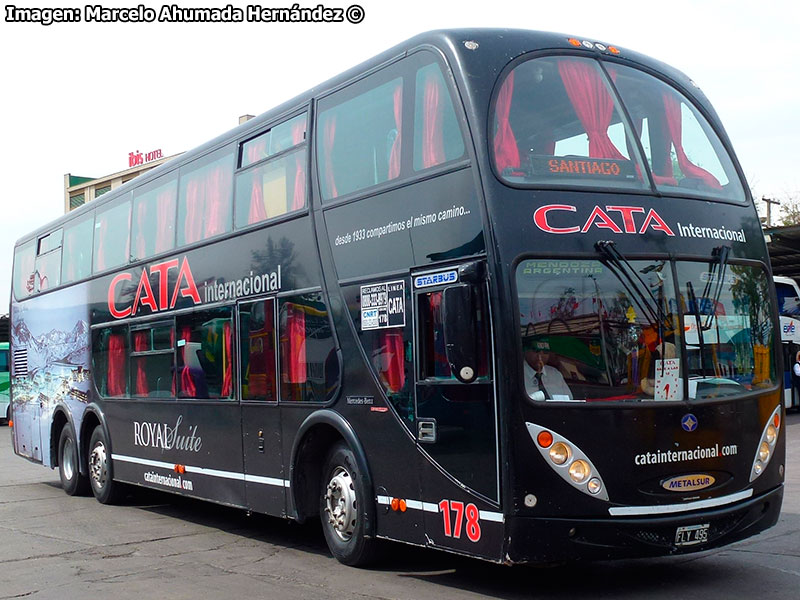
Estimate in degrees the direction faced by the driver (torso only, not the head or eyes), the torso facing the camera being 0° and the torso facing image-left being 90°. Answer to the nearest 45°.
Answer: approximately 315°

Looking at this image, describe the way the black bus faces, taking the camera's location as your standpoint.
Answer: facing the viewer and to the right of the viewer

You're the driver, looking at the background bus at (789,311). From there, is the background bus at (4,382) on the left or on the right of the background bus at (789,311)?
left

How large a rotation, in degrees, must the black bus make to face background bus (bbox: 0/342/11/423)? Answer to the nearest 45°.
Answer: approximately 180°

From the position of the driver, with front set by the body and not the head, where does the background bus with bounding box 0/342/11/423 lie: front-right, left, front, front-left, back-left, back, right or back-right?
back
